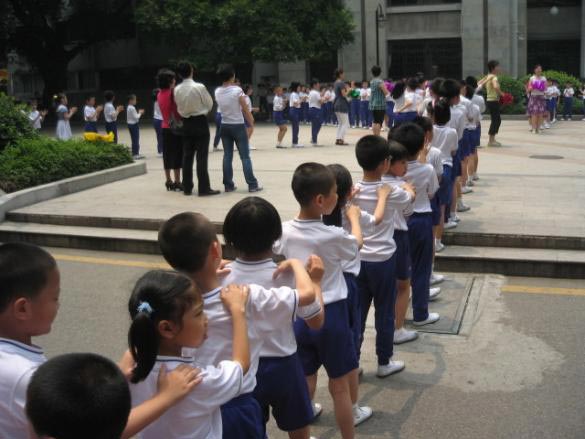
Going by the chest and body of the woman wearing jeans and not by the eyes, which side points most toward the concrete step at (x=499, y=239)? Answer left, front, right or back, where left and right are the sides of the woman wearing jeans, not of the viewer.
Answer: right

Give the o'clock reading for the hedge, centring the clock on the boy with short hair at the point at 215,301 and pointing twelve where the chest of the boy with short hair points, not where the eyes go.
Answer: The hedge is roughly at 10 o'clock from the boy with short hair.

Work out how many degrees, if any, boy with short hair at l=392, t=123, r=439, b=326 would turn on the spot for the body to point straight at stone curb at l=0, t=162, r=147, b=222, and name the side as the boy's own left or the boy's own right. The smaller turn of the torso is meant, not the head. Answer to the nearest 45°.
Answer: approximately 90° to the boy's own left

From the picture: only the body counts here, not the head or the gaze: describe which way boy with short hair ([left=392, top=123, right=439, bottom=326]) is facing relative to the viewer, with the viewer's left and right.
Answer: facing away from the viewer and to the right of the viewer

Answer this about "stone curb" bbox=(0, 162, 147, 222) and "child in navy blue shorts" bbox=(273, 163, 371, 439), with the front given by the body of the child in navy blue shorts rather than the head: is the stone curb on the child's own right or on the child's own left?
on the child's own left

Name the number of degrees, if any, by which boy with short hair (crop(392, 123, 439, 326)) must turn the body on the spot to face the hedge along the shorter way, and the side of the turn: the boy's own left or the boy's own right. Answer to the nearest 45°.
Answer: approximately 90° to the boy's own left

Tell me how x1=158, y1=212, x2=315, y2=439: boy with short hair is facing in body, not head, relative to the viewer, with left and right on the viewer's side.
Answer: facing away from the viewer and to the right of the viewer

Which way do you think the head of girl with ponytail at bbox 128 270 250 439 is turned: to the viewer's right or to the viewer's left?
to the viewer's right

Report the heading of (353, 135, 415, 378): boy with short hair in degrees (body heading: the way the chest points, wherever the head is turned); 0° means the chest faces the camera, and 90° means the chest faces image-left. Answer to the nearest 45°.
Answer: approximately 225°

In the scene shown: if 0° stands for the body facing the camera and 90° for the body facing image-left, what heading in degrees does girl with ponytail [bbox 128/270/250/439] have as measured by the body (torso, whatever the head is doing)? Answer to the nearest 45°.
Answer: approximately 225°
